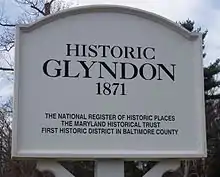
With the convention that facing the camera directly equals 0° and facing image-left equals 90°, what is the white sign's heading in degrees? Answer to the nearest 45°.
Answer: approximately 0°
